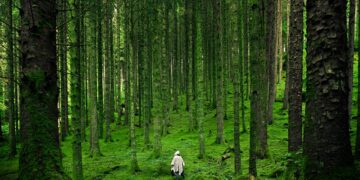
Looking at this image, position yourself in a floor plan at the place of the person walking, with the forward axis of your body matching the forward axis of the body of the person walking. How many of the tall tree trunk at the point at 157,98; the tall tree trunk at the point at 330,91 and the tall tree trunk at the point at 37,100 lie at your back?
2

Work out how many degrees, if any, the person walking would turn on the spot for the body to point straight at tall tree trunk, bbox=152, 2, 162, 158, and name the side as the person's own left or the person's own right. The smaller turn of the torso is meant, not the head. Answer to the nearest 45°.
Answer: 0° — they already face it

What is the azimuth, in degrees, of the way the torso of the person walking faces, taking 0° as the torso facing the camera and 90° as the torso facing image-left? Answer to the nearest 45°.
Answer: approximately 180°

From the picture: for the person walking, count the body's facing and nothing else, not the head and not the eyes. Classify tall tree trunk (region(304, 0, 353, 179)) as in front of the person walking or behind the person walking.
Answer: behind

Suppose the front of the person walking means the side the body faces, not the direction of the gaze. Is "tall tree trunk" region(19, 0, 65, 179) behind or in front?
behind

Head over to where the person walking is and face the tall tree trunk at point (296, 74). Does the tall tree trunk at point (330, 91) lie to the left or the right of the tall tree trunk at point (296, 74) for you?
right
